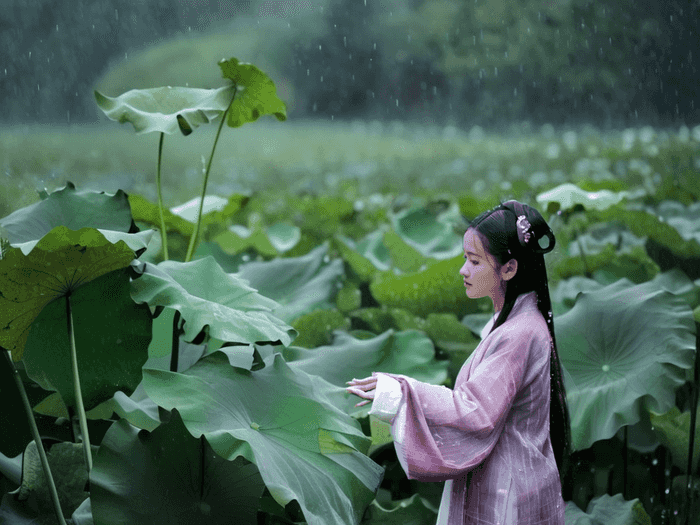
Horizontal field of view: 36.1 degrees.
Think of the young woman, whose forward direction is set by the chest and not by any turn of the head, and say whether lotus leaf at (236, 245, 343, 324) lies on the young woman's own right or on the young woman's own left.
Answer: on the young woman's own right

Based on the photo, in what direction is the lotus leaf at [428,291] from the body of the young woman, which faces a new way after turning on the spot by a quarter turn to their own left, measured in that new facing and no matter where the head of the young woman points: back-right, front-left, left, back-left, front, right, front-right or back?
back

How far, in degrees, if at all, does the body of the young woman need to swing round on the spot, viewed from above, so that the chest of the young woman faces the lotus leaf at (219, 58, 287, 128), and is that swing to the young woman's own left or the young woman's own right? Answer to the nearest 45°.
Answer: approximately 45° to the young woman's own right

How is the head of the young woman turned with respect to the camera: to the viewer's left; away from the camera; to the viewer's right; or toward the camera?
to the viewer's left

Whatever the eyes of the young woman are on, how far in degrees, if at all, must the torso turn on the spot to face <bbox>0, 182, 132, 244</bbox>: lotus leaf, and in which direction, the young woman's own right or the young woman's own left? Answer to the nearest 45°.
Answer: approximately 45° to the young woman's own right

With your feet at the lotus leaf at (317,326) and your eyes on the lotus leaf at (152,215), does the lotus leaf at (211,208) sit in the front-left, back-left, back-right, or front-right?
front-right

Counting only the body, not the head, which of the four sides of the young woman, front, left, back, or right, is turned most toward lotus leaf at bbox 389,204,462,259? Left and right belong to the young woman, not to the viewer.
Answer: right

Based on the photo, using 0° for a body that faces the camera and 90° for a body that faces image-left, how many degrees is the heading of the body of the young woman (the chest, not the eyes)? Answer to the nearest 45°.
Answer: approximately 90°
